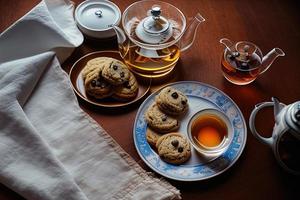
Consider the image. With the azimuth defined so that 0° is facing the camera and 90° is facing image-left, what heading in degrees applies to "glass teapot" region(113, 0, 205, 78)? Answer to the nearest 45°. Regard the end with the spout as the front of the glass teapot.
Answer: approximately 270°
